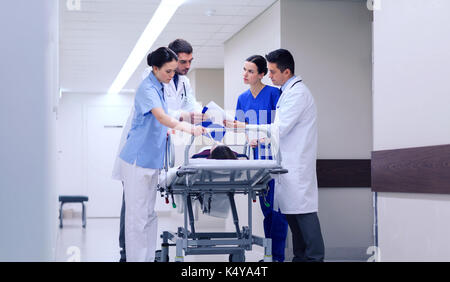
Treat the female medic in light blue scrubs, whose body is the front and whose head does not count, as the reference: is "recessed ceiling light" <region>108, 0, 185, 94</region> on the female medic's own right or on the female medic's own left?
on the female medic's own left

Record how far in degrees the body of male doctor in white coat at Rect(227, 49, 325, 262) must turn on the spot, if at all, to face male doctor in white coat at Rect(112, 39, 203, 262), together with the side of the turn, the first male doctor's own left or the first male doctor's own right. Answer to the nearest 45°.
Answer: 0° — they already face them

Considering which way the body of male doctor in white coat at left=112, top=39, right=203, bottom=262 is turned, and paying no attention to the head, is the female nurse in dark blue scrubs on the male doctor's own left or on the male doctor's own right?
on the male doctor's own left

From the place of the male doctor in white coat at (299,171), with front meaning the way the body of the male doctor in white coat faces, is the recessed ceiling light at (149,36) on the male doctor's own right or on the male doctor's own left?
on the male doctor's own right

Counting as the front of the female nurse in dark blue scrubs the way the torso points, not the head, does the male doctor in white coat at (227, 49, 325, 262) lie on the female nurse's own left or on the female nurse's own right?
on the female nurse's own left

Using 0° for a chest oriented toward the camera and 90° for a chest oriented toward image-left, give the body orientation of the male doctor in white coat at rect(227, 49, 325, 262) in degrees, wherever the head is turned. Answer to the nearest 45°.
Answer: approximately 90°

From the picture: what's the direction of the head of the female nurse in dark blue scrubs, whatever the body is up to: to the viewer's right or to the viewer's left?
to the viewer's left

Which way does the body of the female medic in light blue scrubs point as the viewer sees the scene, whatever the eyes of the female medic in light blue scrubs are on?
to the viewer's right
